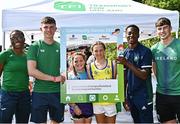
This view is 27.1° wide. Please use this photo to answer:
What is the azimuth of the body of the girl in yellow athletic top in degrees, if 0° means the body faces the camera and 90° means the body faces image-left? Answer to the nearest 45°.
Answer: approximately 0°

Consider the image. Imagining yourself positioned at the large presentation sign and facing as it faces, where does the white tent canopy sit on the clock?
The white tent canopy is roughly at 6 o'clock from the large presentation sign.

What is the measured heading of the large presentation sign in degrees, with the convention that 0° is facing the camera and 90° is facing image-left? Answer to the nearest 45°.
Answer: approximately 0°

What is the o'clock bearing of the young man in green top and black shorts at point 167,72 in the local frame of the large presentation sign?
The young man in green top and black shorts is roughly at 9 o'clock from the large presentation sign.

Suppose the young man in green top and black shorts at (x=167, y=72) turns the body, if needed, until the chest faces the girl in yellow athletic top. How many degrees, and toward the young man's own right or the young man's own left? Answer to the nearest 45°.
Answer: approximately 90° to the young man's own right

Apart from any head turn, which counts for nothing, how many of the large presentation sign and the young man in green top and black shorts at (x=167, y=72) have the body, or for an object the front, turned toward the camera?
2

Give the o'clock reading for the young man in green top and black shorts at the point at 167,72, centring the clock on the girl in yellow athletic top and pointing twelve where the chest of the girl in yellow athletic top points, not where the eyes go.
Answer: The young man in green top and black shorts is roughly at 9 o'clock from the girl in yellow athletic top.

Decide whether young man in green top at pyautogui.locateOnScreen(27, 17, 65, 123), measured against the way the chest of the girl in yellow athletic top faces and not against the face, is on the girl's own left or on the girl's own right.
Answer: on the girl's own right

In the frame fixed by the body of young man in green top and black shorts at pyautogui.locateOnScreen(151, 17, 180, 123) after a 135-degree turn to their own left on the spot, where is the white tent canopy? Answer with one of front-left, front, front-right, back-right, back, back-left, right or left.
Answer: left
